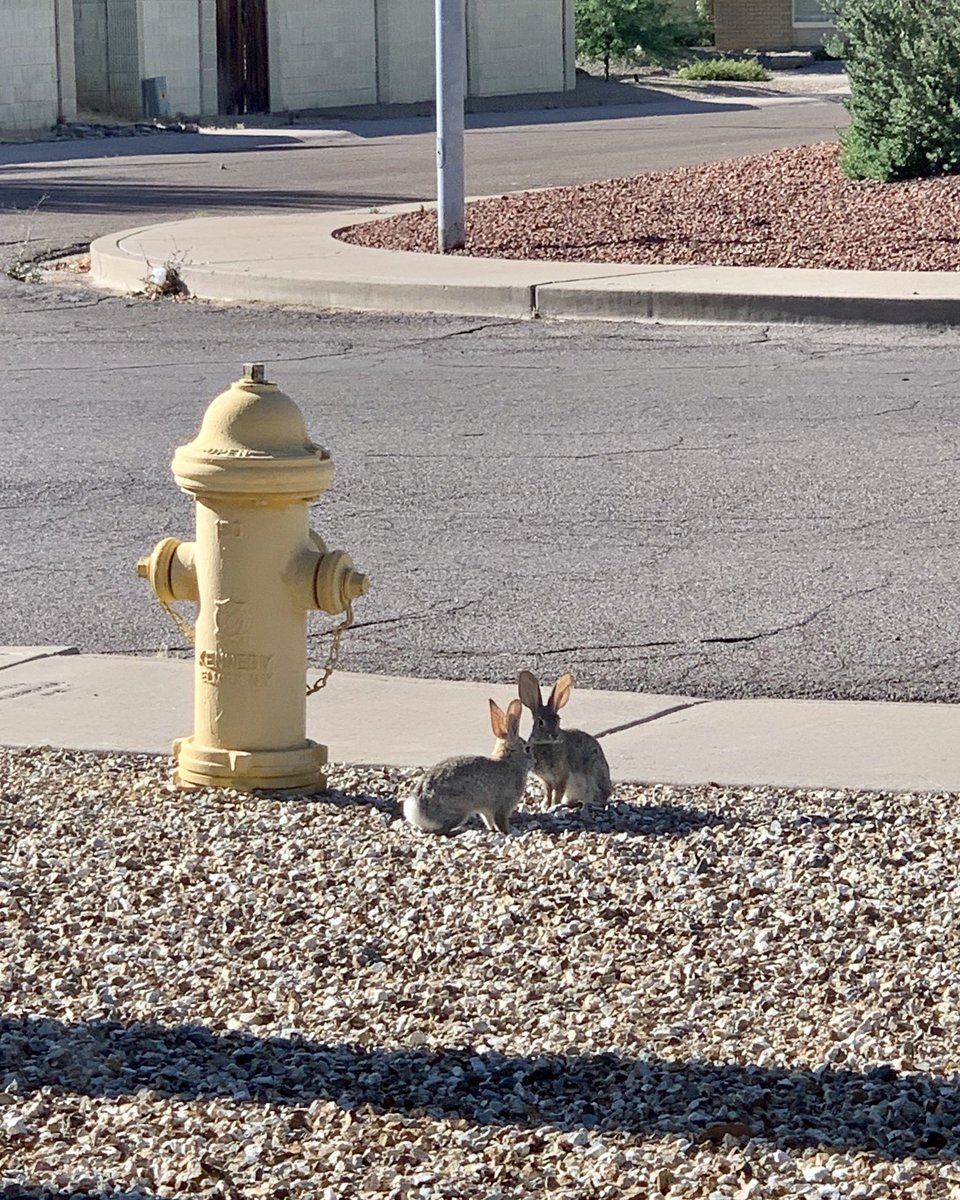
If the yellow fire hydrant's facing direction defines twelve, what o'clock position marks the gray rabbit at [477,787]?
The gray rabbit is roughly at 3 o'clock from the yellow fire hydrant.

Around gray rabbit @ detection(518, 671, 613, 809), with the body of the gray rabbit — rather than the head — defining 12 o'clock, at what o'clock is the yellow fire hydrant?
The yellow fire hydrant is roughly at 2 o'clock from the gray rabbit.

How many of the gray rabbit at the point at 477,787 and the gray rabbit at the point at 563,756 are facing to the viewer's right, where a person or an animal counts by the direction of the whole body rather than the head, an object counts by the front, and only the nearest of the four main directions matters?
1

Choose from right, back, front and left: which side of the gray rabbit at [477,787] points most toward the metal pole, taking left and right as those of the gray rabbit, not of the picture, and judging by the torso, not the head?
left

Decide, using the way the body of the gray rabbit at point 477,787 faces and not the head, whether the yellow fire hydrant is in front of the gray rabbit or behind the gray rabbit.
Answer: behind

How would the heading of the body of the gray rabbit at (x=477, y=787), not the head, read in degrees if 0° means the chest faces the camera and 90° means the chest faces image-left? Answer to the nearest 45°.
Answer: approximately 270°

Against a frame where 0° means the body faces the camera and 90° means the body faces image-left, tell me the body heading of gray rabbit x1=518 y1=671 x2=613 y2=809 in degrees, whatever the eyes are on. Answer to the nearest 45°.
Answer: approximately 45°
